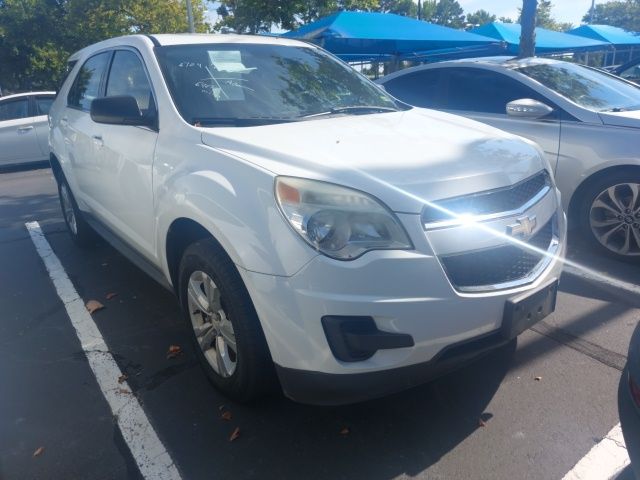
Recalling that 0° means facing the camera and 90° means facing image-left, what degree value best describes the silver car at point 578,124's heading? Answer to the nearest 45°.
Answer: approximately 315°

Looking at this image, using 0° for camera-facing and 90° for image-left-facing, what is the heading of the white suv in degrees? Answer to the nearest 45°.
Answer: approximately 315°

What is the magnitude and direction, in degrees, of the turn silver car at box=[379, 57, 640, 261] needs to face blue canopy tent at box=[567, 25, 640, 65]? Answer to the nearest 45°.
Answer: approximately 135° to its left

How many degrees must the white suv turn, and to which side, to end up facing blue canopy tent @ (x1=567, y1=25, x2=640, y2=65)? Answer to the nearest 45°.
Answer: approximately 90° to its left

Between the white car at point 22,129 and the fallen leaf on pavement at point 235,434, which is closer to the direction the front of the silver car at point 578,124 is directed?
the fallen leaf on pavement

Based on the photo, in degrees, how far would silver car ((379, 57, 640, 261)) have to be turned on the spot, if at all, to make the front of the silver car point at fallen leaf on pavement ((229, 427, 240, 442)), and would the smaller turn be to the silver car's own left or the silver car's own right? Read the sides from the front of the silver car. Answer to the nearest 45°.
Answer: approximately 90° to the silver car's own right

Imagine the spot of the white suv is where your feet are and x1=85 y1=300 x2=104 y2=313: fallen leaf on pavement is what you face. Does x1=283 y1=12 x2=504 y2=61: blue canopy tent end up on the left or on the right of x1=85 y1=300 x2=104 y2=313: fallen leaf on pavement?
right

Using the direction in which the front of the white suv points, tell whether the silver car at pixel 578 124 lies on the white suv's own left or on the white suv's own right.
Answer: on the white suv's own left

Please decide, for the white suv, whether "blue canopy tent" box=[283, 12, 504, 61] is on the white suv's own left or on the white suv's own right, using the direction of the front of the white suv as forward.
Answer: on the white suv's own left
